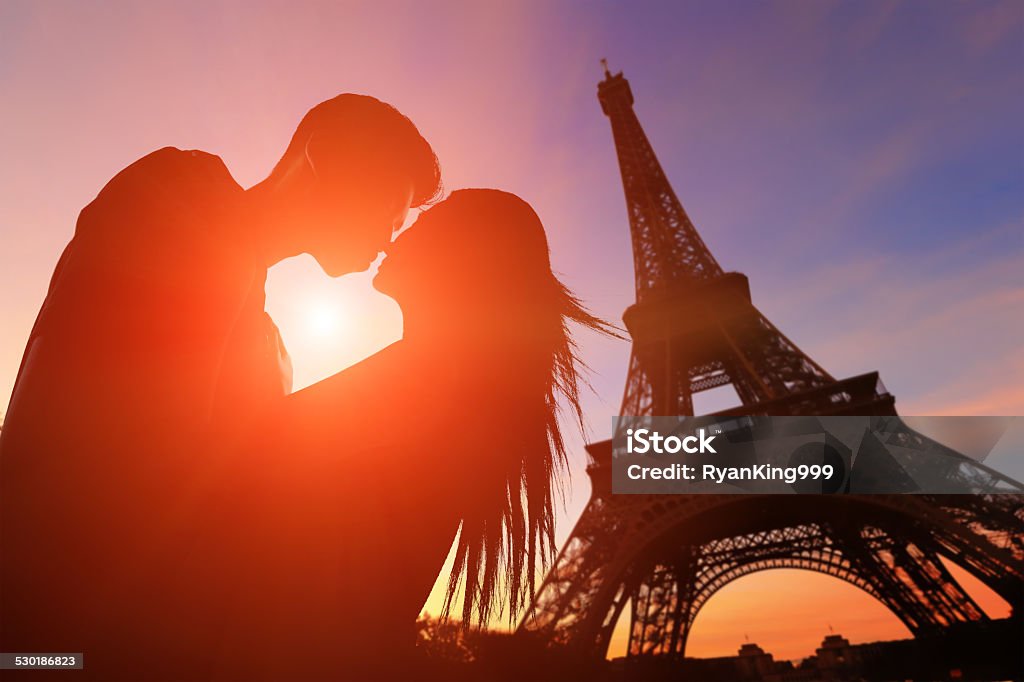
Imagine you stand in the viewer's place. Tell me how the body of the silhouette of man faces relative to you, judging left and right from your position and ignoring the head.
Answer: facing to the right of the viewer

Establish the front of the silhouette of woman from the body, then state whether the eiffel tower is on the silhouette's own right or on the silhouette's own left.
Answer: on the silhouette's own right

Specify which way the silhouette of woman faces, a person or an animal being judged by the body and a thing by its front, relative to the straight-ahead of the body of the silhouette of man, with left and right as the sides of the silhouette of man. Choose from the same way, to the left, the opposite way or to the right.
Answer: the opposite way

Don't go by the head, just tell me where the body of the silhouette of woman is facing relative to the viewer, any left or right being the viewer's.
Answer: facing to the left of the viewer

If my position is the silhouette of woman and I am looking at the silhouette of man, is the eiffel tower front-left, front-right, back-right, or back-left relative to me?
back-right

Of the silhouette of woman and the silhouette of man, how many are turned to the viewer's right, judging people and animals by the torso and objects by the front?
1
